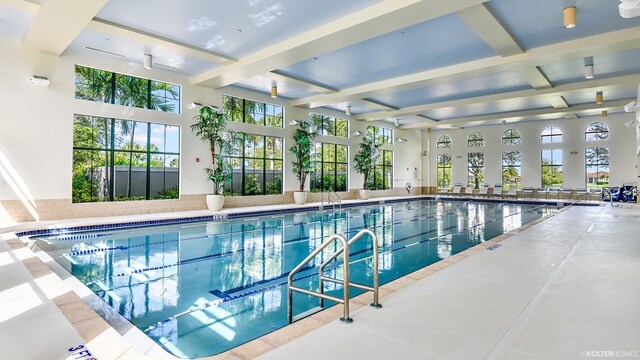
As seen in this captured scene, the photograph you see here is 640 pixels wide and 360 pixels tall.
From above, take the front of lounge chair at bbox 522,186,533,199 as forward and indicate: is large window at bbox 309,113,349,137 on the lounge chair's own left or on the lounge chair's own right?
on the lounge chair's own right

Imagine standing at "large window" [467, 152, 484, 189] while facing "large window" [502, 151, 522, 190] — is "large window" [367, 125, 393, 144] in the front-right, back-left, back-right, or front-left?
back-right

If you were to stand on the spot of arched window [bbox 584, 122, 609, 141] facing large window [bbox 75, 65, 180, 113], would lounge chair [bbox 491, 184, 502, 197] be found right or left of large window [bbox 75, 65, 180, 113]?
right

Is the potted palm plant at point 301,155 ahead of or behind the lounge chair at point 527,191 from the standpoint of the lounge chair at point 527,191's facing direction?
ahead

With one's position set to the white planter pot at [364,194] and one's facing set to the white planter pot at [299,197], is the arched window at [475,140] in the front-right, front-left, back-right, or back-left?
back-left

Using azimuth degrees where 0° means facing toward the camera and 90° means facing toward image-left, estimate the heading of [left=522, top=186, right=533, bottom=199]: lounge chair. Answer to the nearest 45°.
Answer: approximately 0°

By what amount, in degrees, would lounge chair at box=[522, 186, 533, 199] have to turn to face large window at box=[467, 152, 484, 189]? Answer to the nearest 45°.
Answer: approximately 90° to its right

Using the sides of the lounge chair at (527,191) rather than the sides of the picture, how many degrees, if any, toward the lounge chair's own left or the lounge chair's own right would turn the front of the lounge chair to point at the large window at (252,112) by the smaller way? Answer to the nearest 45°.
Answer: approximately 45° to the lounge chair's own right

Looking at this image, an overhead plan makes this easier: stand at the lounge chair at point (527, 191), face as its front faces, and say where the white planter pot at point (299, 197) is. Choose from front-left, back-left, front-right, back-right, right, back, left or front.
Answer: front-right
